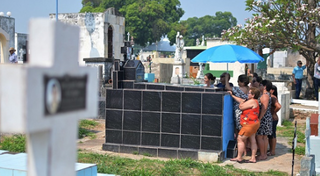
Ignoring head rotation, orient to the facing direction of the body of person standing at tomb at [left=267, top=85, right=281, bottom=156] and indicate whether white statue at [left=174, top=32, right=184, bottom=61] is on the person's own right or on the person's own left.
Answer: on the person's own right

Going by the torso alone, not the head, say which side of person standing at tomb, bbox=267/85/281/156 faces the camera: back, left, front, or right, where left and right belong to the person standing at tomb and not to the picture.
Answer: left

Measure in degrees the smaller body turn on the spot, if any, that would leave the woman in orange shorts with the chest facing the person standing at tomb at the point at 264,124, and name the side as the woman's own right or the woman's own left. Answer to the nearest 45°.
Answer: approximately 135° to the woman's own right

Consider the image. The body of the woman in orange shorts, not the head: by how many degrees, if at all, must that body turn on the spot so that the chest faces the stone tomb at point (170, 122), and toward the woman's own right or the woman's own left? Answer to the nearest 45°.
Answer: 0° — they already face it

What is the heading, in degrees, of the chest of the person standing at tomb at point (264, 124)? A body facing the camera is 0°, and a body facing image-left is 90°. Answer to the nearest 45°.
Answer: approximately 90°

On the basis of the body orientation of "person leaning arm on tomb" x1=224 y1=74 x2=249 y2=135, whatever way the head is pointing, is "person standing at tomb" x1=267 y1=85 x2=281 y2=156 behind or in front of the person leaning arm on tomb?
behind

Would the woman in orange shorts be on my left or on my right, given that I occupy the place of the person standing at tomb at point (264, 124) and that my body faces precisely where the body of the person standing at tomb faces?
on my left

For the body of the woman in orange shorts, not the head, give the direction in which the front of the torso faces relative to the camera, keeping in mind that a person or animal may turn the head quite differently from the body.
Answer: to the viewer's left

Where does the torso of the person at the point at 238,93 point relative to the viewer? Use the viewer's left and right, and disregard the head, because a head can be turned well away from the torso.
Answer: facing to the left of the viewer

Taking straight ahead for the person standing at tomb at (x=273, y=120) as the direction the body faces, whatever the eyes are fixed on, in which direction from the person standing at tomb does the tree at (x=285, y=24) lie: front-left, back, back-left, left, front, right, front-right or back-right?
right
